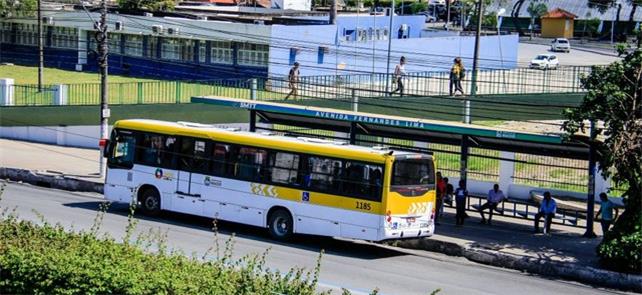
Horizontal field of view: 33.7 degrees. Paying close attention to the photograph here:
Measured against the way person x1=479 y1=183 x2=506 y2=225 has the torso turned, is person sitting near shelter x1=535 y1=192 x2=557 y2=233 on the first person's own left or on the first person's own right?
on the first person's own left

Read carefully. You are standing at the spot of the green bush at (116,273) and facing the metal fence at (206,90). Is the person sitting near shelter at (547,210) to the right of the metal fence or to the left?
right

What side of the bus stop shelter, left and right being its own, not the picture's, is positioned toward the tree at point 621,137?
left

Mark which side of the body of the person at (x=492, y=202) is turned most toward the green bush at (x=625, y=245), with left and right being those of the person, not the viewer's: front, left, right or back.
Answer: left

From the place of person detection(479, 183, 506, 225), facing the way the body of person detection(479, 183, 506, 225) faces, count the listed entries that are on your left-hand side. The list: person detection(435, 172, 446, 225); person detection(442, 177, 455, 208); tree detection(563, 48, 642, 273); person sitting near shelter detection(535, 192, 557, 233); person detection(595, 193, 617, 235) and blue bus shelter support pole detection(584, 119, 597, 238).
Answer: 4

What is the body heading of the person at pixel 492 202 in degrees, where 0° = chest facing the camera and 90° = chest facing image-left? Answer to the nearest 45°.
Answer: approximately 45°
